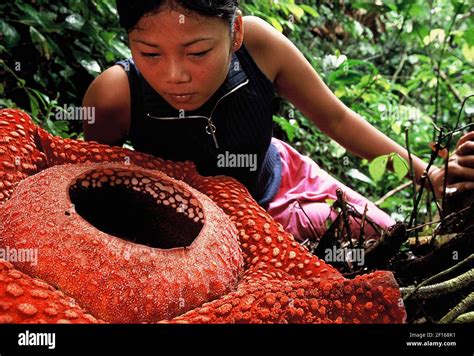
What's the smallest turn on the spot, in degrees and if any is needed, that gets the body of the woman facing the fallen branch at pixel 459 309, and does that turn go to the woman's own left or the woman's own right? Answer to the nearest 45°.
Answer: approximately 45° to the woman's own left

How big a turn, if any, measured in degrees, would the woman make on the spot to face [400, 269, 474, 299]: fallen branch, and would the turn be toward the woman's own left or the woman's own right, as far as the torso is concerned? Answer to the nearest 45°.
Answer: approximately 45° to the woman's own left

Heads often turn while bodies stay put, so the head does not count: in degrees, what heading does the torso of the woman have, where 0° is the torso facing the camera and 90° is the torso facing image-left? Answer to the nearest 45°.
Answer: approximately 0°

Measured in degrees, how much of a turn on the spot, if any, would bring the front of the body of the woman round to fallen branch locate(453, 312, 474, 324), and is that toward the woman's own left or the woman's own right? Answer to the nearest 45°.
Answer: approximately 45° to the woman's own left

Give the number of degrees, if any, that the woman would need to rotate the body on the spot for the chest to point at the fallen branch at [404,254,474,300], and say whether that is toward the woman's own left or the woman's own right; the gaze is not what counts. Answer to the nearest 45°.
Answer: approximately 45° to the woman's own left
